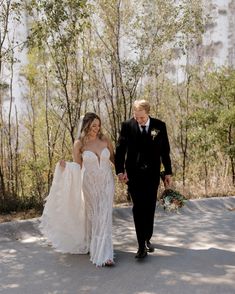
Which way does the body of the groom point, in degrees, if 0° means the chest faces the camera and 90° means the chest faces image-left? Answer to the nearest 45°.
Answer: approximately 0°

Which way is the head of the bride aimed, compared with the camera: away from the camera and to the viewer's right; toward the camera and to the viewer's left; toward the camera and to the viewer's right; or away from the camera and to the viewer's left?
toward the camera and to the viewer's right

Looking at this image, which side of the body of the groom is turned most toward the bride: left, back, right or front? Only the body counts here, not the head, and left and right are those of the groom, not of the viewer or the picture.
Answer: right
